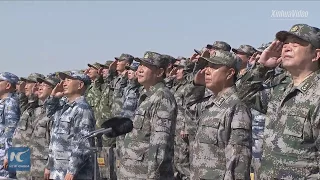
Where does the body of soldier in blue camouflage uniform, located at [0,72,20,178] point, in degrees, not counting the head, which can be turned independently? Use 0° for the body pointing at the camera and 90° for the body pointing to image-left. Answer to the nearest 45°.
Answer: approximately 45°

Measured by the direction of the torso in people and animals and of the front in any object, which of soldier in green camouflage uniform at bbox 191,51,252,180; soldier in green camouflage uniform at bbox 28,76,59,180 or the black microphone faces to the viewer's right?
the black microphone

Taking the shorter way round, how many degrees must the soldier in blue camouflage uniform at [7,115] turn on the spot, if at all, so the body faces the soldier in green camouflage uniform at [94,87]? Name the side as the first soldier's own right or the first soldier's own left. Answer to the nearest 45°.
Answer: approximately 180°

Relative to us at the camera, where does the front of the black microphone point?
facing to the right of the viewer

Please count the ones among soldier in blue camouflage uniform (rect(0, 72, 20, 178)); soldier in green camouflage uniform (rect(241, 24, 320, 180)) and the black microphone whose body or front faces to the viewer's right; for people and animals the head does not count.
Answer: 1

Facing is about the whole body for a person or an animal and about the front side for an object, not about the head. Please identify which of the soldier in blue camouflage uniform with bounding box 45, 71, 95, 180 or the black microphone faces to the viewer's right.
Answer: the black microphone

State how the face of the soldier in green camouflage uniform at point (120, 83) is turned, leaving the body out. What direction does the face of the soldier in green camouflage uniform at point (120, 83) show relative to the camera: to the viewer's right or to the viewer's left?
to the viewer's left

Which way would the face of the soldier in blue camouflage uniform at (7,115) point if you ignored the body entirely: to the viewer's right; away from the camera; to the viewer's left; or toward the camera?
to the viewer's left

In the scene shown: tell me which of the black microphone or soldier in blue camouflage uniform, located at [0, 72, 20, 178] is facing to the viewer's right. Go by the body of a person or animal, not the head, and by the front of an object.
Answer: the black microphone

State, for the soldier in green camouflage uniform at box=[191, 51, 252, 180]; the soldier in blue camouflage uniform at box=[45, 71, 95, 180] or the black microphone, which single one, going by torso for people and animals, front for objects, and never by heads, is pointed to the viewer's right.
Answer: the black microphone
